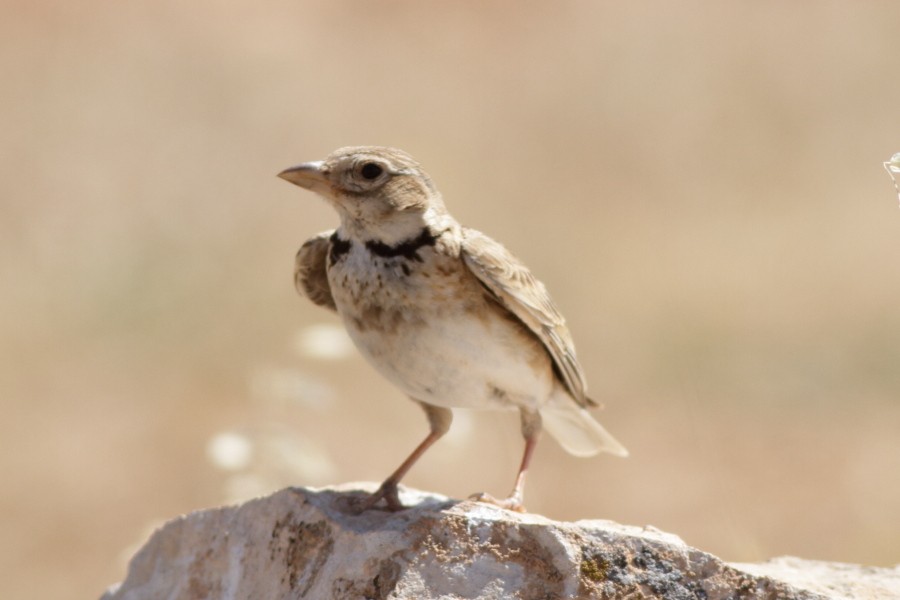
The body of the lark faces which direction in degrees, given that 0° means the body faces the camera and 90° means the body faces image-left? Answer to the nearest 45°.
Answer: approximately 45°
